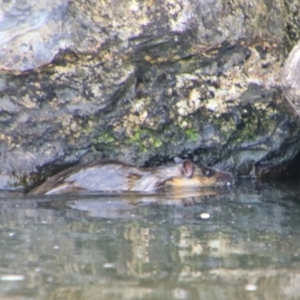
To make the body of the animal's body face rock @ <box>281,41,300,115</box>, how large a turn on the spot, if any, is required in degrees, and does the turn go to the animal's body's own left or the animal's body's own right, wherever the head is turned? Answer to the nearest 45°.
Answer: approximately 45° to the animal's body's own right

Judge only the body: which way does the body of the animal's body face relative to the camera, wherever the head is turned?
to the viewer's right
